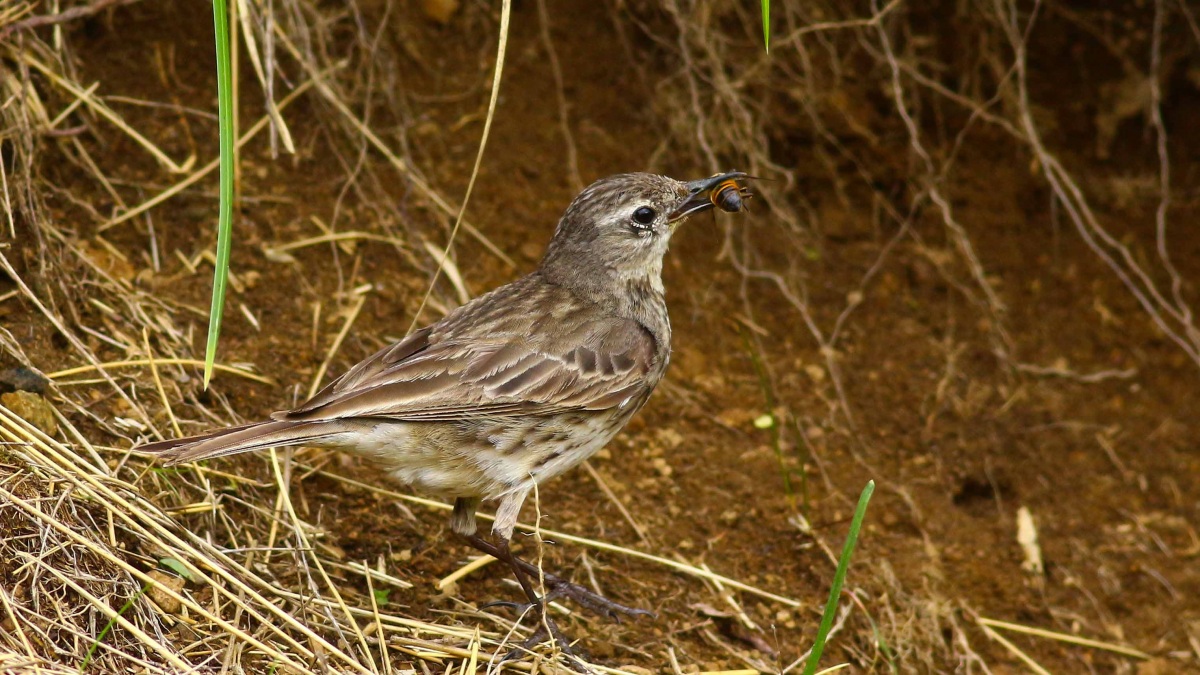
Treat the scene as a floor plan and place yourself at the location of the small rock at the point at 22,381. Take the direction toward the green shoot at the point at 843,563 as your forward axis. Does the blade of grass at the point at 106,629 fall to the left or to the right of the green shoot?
right

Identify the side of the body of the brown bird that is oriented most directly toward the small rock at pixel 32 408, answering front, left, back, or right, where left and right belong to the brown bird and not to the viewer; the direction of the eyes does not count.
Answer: back

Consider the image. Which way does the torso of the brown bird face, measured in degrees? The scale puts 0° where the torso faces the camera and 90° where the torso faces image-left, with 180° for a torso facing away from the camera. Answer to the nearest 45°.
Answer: approximately 270°

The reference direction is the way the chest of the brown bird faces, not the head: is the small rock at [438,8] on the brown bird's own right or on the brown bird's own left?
on the brown bird's own left

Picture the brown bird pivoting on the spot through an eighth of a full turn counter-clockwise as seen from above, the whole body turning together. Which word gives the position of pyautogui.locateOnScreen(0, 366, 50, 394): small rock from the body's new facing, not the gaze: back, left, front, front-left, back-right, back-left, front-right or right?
back-left

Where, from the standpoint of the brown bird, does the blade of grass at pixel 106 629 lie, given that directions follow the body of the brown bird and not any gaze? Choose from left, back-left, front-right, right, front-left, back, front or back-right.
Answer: back-right
